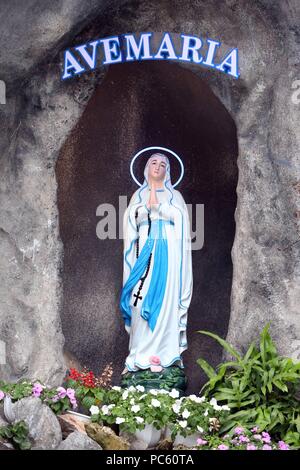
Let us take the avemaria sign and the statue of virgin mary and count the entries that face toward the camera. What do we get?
2

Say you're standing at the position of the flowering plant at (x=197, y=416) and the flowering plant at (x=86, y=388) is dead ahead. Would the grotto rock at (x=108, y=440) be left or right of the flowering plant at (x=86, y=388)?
left

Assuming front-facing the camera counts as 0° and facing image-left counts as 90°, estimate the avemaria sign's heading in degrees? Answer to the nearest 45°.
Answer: approximately 0°
